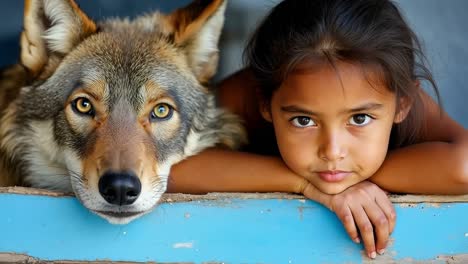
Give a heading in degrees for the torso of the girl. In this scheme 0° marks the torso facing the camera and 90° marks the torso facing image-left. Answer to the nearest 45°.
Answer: approximately 0°

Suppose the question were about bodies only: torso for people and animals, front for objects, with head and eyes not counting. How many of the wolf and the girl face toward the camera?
2

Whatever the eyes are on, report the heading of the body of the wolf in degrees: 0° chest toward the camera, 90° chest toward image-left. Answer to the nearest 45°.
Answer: approximately 0°

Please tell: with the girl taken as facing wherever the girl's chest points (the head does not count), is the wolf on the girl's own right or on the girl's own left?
on the girl's own right
